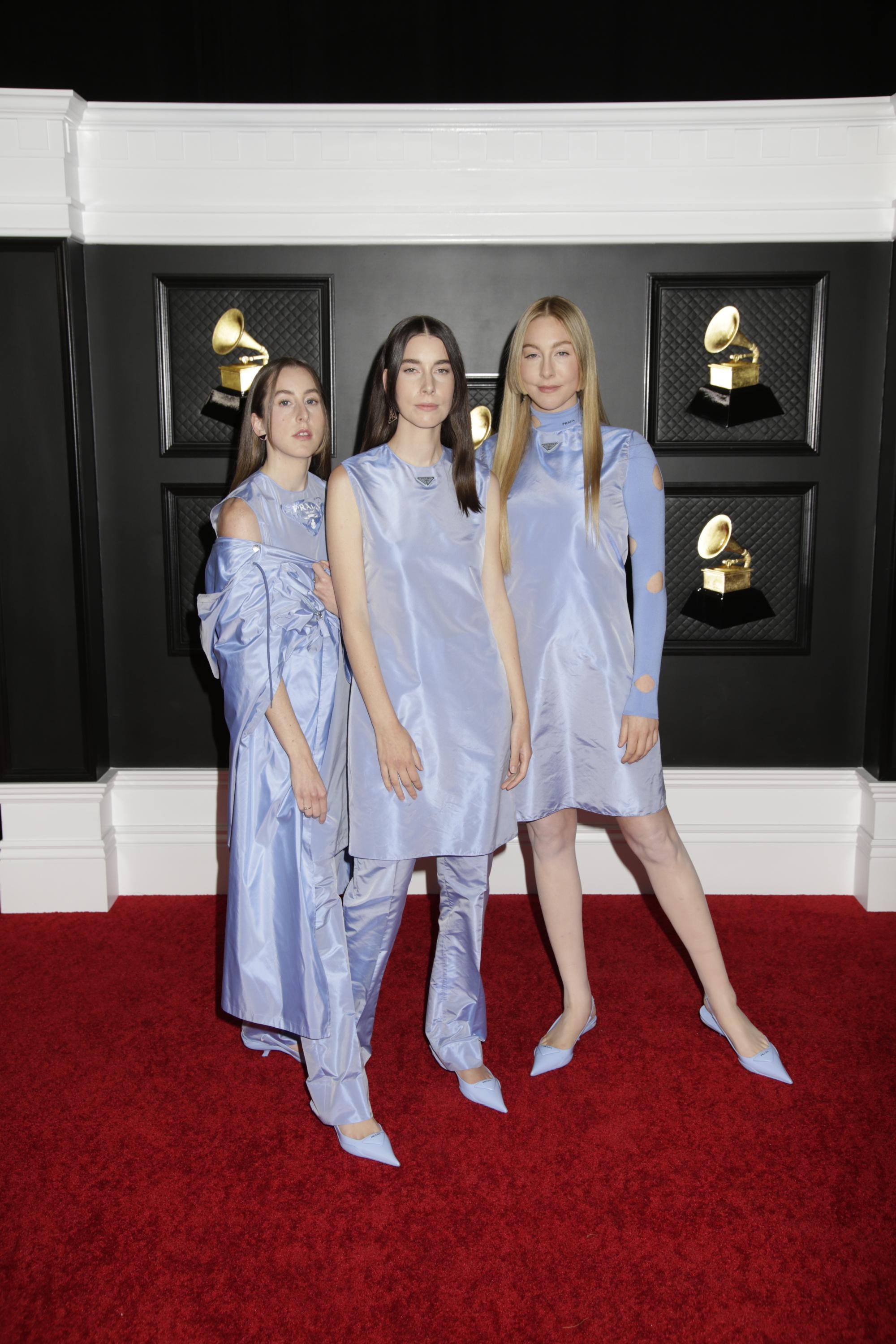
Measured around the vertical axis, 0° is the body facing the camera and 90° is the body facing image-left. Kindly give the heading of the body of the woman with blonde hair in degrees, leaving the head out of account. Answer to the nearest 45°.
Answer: approximately 0°

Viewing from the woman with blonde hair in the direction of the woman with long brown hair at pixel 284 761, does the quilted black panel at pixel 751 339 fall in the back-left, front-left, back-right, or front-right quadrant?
back-right

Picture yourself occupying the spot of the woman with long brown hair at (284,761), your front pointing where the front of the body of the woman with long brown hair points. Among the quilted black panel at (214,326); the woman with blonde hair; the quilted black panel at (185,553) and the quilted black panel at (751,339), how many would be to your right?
0

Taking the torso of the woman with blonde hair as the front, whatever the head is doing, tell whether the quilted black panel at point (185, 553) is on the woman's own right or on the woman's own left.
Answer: on the woman's own right

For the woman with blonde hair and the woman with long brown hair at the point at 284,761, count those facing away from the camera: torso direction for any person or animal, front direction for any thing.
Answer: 0

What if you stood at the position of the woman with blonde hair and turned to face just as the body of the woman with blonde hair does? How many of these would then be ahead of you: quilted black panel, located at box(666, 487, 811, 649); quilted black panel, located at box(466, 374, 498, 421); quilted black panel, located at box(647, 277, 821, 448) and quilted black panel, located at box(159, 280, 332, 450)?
0

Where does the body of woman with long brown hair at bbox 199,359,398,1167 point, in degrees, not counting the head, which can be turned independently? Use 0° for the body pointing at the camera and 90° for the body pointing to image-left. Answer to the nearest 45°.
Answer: approximately 315°

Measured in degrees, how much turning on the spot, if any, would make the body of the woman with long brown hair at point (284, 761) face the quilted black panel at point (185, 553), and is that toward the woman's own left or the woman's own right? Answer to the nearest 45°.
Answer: approximately 135° to the woman's own left

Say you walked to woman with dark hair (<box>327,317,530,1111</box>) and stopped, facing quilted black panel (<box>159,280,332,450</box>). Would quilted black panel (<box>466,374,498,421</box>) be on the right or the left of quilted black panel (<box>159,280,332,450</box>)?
right

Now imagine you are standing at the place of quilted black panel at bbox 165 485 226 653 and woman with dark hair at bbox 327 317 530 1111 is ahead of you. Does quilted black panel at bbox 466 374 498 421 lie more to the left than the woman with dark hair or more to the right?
left

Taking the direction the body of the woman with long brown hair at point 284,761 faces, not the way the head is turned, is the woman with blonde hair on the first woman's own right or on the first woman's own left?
on the first woman's own left

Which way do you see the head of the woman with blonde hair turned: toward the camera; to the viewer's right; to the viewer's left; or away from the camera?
toward the camera

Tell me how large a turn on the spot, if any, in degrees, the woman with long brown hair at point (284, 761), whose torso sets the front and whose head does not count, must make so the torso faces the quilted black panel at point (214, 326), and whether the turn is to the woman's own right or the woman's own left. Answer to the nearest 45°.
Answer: approximately 135° to the woman's own left

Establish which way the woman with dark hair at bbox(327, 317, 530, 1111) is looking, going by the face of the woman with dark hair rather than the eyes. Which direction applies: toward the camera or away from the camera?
toward the camera

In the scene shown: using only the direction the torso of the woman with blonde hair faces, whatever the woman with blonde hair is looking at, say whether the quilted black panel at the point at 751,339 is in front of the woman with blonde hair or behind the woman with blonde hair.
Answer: behind

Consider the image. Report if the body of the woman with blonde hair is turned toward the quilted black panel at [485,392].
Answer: no
